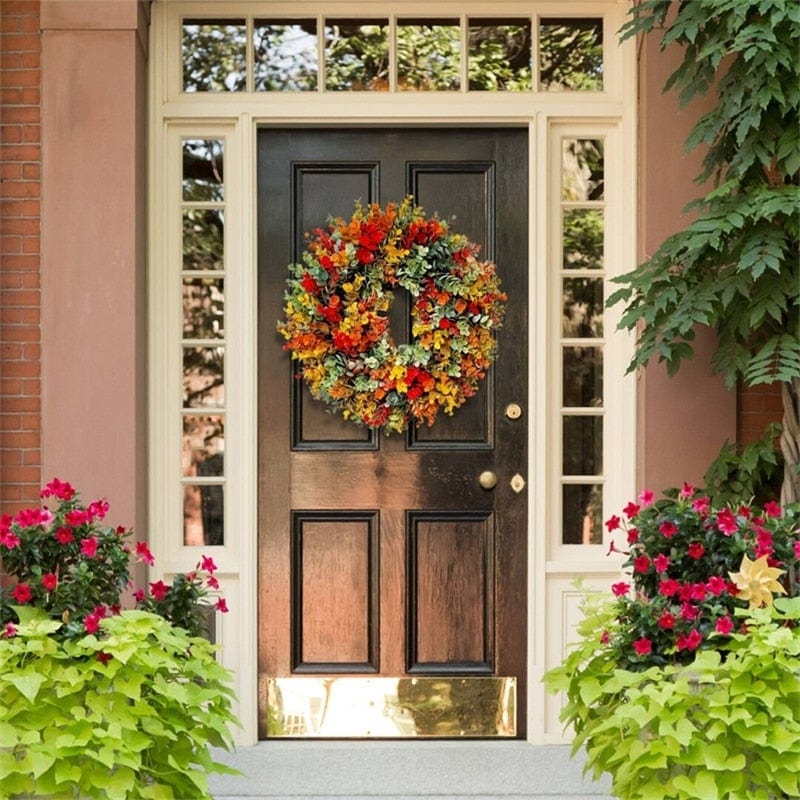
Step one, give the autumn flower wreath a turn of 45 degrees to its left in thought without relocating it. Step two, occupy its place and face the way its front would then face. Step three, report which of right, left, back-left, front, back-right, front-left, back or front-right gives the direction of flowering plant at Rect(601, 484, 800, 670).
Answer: front

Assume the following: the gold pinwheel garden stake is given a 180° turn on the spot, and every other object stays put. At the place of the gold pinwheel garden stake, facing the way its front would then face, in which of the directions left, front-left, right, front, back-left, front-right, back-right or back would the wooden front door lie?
front-left

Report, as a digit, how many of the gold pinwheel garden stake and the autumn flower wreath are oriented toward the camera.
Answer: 2

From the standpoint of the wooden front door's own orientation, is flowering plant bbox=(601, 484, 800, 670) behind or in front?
in front

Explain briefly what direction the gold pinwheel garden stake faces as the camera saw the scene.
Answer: facing the viewer

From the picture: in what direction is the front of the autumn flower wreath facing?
toward the camera

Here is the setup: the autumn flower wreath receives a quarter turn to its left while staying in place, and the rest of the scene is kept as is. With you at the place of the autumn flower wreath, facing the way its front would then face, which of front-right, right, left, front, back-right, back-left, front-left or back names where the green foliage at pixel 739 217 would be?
front-right

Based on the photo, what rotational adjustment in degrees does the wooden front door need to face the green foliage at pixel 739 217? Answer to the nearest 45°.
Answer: approximately 45° to its left
